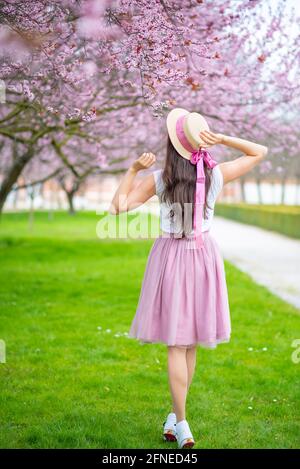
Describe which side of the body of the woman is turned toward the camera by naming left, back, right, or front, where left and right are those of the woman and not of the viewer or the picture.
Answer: back

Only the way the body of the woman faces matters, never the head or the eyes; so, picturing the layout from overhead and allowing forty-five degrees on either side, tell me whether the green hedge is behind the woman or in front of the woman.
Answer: in front

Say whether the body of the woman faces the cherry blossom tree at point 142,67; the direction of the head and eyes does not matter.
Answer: yes

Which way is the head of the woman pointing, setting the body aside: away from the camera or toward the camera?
away from the camera
